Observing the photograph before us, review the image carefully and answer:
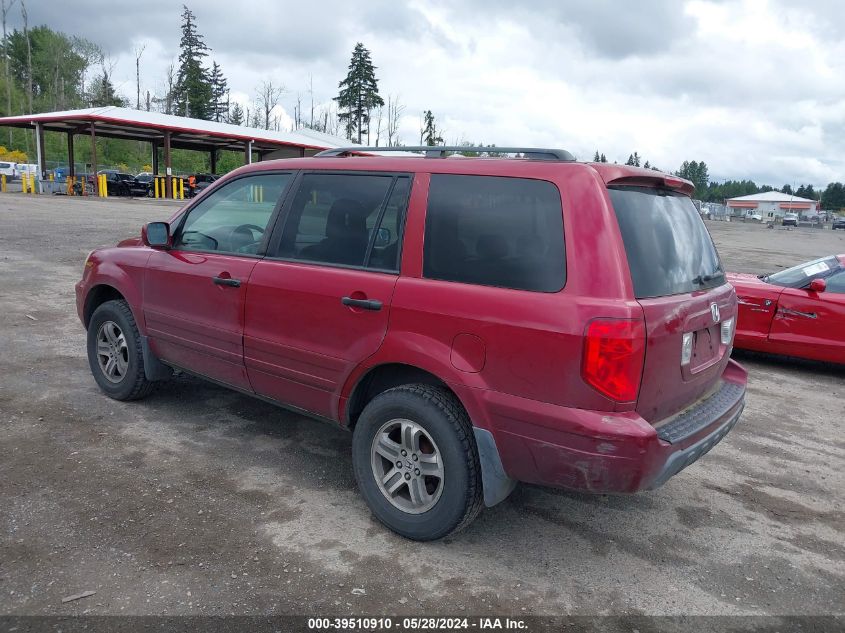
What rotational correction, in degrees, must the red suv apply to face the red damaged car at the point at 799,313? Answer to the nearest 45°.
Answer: approximately 90° to its right

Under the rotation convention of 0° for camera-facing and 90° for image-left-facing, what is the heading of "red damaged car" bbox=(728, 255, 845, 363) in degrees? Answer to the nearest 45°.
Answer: approximately 90°

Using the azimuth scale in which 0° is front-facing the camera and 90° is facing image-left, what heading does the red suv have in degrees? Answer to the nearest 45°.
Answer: approximately 135°

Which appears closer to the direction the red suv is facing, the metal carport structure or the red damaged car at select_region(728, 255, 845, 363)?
the metal carport structure

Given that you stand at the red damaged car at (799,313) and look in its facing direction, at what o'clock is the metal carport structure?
The metal carport structure is roughly at 1 o'clock from the red damaged car.

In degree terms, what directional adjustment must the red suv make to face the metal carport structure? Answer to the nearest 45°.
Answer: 0° — it already faces it
